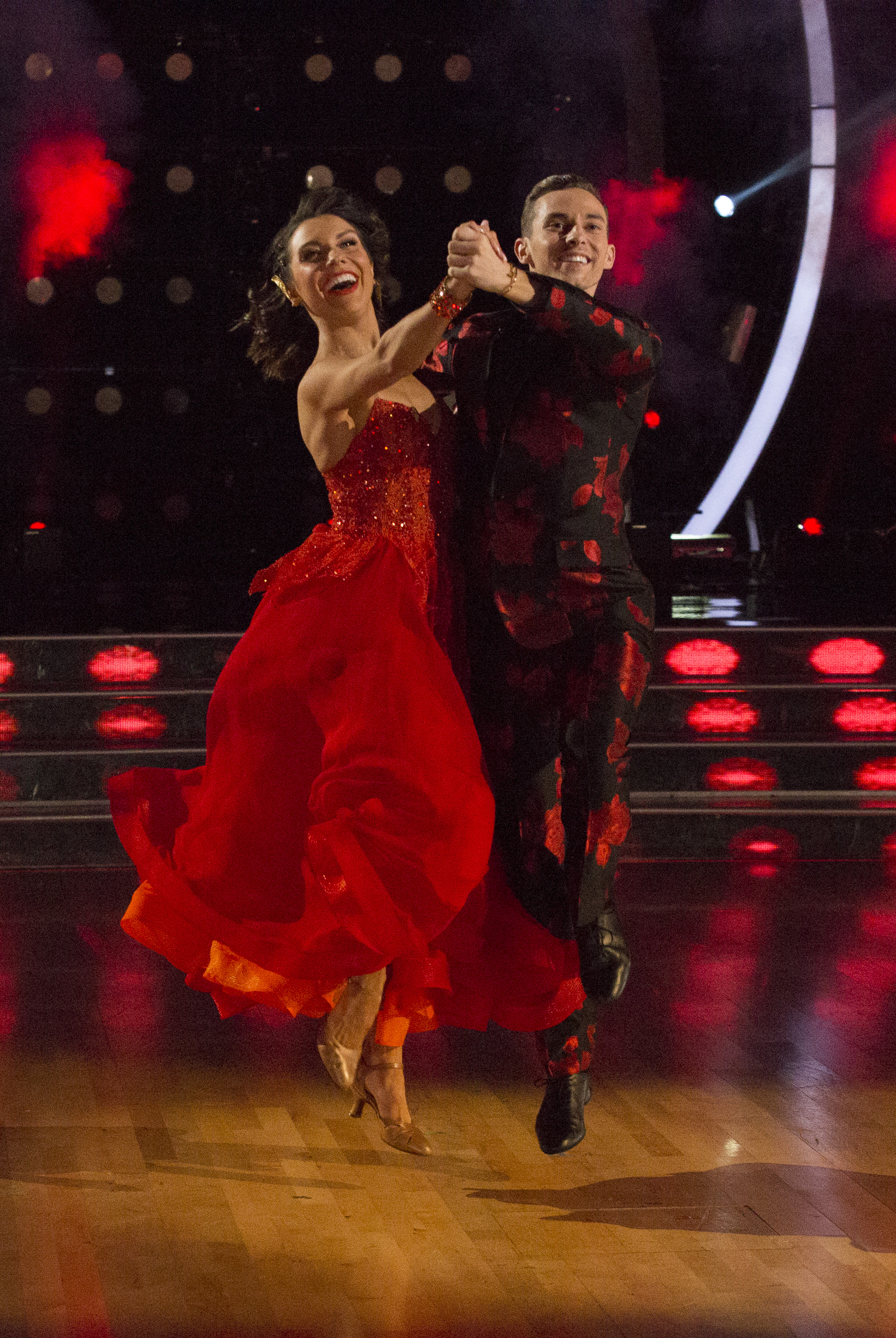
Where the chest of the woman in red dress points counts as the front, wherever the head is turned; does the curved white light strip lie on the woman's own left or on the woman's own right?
on the woman's own left

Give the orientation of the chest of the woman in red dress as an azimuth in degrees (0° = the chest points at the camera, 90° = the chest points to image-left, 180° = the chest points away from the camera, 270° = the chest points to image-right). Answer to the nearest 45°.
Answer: approximately 315°
